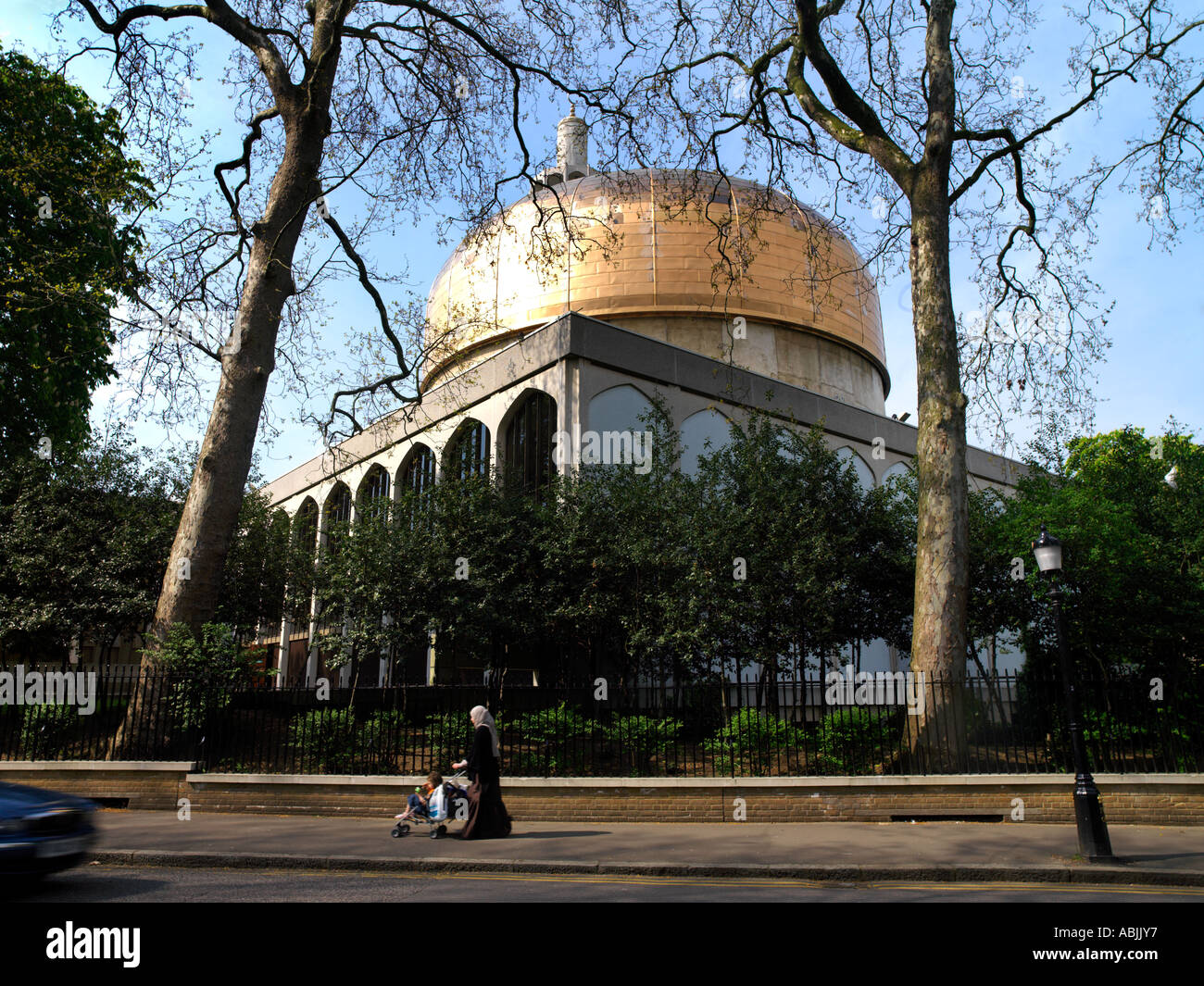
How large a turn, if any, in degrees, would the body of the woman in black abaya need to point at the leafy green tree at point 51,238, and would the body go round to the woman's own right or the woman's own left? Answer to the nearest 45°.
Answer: approximately 45° to the woman's own right

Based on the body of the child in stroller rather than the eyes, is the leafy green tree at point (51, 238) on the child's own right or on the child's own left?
on the child's own right

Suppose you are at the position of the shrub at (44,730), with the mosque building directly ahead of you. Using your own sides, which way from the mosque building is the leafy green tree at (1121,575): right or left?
right

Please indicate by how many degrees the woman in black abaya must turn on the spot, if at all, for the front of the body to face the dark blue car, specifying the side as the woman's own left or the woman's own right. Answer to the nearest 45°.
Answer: approximately 45° to the woman's own left

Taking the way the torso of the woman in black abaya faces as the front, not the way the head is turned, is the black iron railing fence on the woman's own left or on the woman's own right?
on the woman's own right

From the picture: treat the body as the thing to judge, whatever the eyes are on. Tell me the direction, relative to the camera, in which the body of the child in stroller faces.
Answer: to the viewer's left

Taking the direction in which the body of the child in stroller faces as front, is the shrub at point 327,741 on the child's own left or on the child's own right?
on the child's own right

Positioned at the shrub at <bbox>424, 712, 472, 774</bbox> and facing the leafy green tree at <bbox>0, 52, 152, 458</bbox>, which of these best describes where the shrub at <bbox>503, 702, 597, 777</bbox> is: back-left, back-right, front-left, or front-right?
back-right

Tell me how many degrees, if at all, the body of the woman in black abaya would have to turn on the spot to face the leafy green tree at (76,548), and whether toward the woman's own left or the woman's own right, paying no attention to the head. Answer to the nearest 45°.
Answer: approximately 45° to the woman's own right

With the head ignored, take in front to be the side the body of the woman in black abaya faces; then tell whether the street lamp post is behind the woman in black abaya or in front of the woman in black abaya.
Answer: behind

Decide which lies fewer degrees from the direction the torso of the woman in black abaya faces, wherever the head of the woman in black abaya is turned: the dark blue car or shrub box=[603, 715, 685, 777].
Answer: the dark blue car

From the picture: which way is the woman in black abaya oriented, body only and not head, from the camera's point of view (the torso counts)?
to the viewer's left

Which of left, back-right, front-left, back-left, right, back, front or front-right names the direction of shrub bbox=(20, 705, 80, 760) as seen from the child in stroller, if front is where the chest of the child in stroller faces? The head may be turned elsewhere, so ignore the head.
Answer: front-right
